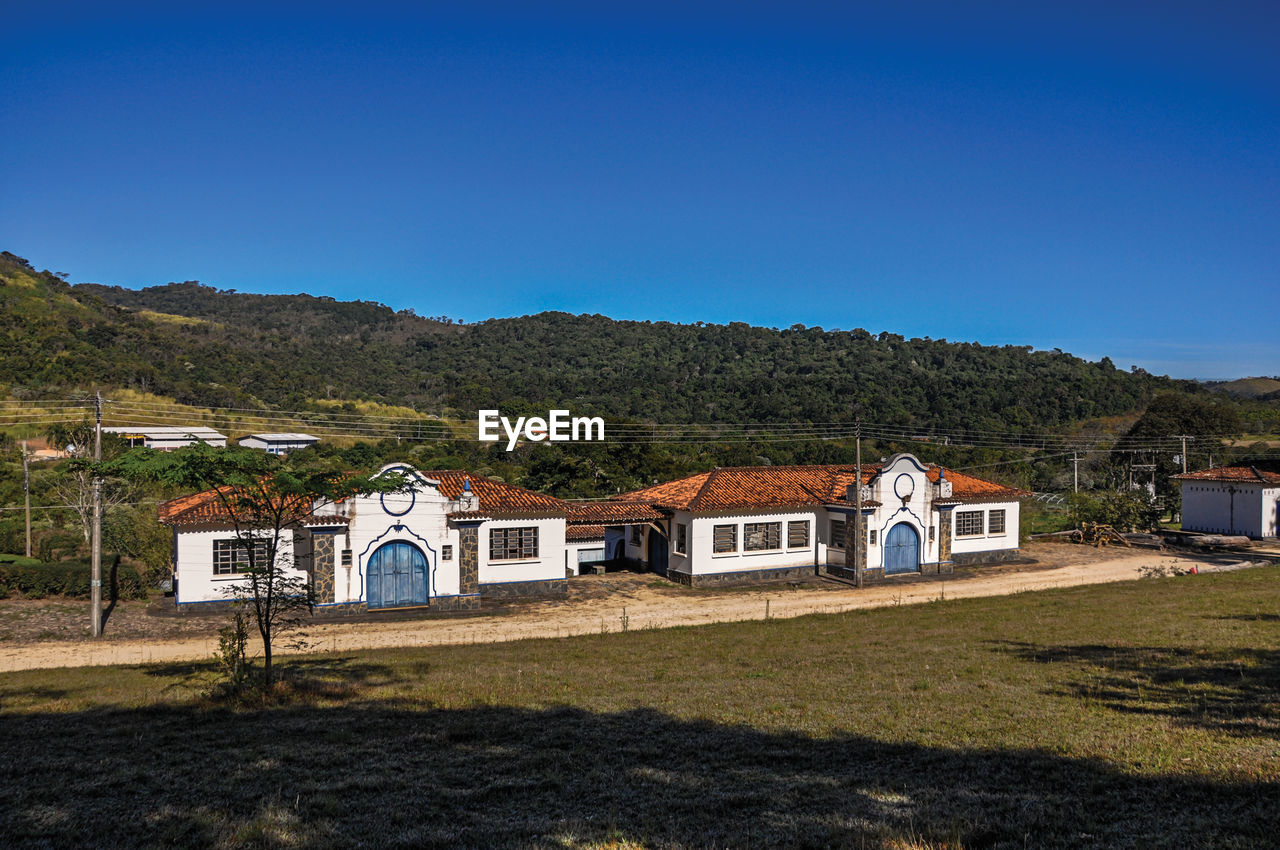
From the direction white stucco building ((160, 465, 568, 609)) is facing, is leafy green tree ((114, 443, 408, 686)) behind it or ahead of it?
ahead

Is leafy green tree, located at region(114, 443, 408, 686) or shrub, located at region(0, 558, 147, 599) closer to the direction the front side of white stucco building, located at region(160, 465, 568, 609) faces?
the leafy green tree

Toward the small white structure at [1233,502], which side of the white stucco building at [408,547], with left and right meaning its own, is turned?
left

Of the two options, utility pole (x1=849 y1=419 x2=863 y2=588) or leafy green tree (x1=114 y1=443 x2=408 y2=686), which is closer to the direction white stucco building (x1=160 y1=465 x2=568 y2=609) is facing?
the leafy green tree

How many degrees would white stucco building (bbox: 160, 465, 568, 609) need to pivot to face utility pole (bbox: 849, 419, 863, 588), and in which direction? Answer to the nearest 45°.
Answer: approximately 90° to its left

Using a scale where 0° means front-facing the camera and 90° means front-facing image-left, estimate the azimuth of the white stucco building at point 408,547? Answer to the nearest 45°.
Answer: approximately 0°
